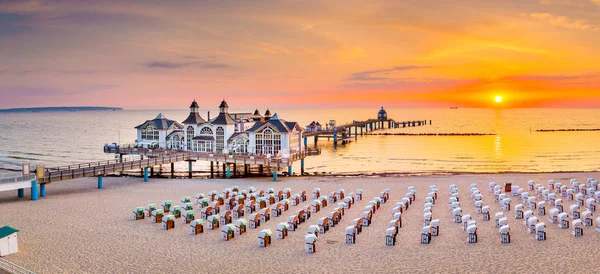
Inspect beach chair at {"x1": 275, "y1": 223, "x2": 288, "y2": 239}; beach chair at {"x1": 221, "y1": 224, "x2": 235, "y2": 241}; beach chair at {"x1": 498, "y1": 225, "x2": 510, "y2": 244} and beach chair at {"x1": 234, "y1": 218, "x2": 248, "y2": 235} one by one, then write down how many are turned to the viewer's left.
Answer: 0

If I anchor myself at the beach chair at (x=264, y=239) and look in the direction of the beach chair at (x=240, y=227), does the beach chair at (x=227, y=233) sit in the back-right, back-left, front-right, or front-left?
front-left

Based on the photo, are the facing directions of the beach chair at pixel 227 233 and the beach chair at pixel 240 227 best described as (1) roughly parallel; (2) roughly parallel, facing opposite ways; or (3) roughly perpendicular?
roughly parallel

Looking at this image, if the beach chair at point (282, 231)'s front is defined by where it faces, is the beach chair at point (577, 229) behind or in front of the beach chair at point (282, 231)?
in front

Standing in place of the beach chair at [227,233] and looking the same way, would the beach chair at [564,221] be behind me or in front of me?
in front
